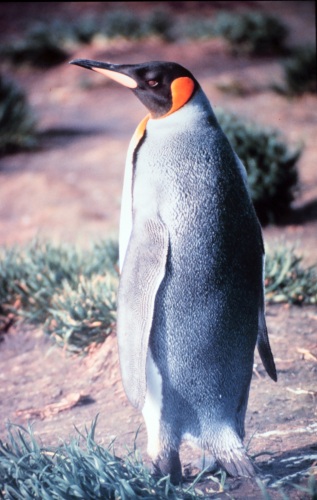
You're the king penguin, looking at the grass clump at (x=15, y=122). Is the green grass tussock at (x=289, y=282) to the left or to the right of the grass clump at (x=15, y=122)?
right

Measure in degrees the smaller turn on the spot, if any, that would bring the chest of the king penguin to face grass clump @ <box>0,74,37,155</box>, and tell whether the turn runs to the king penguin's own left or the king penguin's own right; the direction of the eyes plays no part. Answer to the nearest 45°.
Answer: approximately 45° to the king penguin's own right

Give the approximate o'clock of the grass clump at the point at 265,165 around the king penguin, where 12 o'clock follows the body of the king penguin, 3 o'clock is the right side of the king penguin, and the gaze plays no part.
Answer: The grass clump is roughly at 2 o'clock from the king penguin.

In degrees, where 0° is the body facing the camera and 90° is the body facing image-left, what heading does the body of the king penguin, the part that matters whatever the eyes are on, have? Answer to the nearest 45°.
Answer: approximately 135°

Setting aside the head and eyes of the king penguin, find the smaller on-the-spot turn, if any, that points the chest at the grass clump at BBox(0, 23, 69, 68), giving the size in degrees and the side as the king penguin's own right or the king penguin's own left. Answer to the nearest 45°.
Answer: approximately 45° to the king penguin's own right
